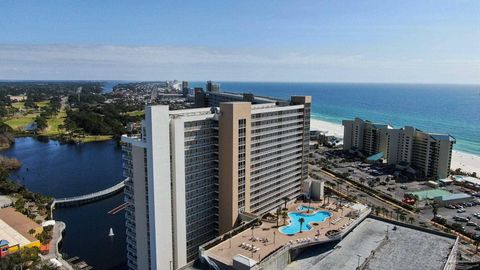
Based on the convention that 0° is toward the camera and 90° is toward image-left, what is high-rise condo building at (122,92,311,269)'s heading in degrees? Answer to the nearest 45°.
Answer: approximately 315°
